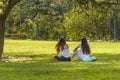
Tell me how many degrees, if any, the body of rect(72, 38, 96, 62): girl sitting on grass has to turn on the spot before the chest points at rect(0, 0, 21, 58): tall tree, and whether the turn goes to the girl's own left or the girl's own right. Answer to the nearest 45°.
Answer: approximately 45° to the girl's own left

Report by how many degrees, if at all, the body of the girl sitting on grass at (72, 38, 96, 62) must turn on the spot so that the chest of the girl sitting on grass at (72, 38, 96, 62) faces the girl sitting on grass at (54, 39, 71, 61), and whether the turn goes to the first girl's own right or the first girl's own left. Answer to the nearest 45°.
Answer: approximately 45° to the first girl's own left

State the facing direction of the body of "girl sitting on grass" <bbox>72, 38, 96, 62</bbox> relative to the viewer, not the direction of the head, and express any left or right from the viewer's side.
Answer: facing away from the viewer and to the left of the viewer
